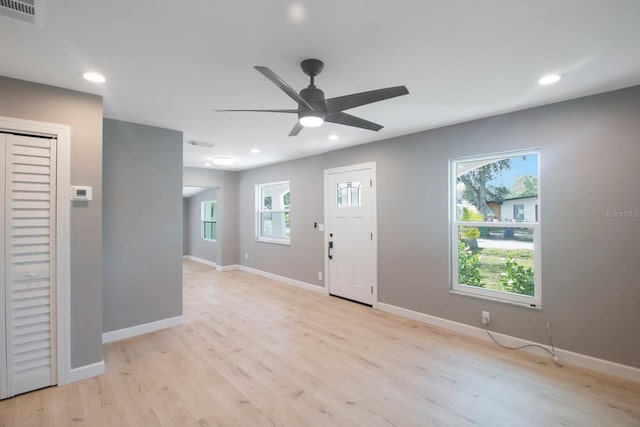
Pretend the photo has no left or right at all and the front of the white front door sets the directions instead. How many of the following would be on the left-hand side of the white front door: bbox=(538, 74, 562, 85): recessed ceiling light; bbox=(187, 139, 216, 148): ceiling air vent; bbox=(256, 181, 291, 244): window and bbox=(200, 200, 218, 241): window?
1

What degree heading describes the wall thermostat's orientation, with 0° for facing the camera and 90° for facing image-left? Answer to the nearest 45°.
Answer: approximately 0°

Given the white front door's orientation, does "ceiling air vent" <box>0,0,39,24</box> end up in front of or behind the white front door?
in front

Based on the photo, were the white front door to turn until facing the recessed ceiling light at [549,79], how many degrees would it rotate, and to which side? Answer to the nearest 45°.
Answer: approximately 90° to its left

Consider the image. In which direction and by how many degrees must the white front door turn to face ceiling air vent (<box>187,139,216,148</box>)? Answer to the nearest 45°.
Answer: approximately 45° to its right

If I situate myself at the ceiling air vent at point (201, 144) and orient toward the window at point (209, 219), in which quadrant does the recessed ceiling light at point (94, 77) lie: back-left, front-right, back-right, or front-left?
back-left

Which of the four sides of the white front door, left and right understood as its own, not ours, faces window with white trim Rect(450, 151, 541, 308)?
left

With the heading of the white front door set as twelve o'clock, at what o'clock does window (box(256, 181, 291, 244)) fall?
The window is roughly at 3 o'clock from the white front door.

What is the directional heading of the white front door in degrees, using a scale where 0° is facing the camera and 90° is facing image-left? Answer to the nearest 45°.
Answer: approximately 45°

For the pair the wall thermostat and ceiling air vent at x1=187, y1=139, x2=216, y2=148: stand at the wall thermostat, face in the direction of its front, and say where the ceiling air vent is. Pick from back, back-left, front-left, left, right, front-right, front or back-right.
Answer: back-left

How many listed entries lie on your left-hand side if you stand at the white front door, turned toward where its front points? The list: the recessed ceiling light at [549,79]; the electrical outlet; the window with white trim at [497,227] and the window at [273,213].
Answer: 3

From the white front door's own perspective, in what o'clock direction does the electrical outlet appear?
The electrical outlet is roughly at 9 o'clock from the white front door.
